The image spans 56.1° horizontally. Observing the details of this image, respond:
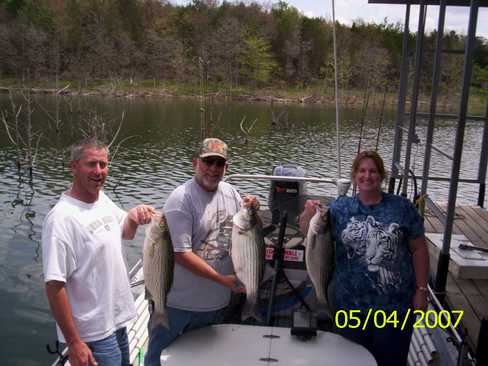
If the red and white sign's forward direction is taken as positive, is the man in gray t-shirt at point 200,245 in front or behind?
in front

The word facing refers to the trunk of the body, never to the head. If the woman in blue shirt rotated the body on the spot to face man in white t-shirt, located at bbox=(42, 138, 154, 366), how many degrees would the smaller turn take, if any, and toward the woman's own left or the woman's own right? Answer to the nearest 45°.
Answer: approximately 45° to the woman's own right

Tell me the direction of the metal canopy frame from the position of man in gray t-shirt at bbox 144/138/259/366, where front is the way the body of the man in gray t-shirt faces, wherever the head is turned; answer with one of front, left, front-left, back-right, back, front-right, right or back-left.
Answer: left

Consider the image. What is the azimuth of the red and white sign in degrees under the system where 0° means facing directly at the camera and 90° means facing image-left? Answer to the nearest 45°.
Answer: approximately 0°

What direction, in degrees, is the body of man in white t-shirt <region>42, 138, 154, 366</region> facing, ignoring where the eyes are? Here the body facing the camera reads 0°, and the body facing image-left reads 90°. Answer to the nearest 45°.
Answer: approximately 315°

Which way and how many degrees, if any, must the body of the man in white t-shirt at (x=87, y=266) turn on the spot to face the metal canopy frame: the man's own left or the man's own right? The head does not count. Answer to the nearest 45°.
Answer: approximately 90° to the man's own left

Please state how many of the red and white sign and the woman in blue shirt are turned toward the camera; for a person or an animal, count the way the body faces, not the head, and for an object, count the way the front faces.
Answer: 2
